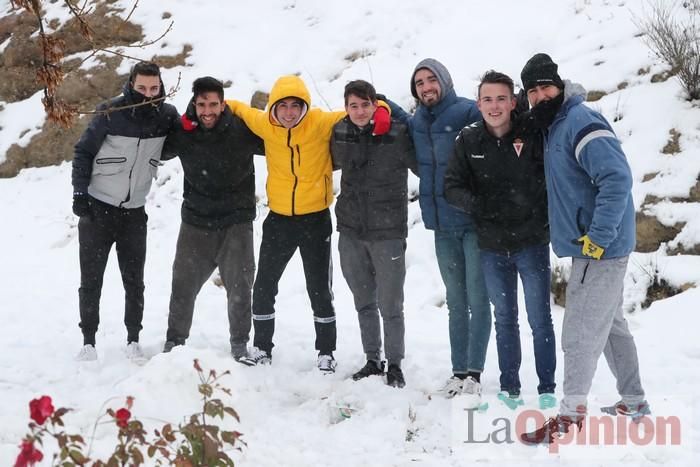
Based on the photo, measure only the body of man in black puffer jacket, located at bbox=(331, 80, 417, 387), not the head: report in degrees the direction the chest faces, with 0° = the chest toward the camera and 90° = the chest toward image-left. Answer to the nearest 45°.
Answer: approximately 0°

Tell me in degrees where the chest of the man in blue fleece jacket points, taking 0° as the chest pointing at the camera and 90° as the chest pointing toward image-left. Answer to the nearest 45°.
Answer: approximately 45°

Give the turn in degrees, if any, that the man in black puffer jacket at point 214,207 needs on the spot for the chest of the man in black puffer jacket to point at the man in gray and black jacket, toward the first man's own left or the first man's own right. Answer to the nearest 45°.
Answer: approximately 90° to the first man's own right

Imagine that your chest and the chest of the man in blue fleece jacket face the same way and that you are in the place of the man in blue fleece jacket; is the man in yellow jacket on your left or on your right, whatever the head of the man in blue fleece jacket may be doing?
on your right
